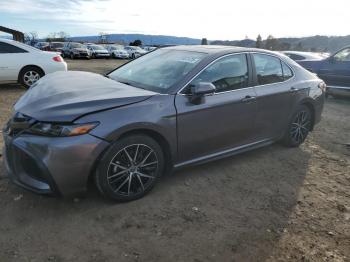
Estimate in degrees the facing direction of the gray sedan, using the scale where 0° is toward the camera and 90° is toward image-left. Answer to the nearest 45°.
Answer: approximately 45°

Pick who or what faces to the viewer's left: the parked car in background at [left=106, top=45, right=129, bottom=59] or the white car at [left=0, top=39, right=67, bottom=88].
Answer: the white car

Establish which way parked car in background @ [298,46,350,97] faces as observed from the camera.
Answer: facing to the left of the viewer

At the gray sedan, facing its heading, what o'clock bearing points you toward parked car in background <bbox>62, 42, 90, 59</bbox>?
The parked car in background is roughly at 4 o'clock from the gray sedan.

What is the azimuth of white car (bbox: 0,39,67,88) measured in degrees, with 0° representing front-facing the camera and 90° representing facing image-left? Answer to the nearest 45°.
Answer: approximately 90°

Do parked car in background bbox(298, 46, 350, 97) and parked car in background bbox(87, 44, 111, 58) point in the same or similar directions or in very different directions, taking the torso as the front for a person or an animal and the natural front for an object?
very different directions
